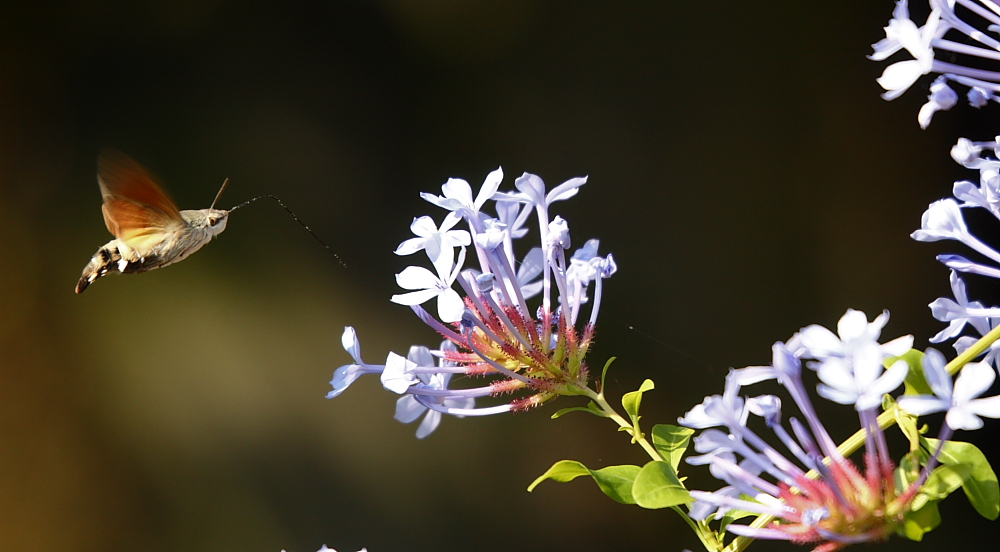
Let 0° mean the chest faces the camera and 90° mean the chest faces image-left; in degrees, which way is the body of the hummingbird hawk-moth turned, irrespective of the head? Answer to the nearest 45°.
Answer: approximately 270°

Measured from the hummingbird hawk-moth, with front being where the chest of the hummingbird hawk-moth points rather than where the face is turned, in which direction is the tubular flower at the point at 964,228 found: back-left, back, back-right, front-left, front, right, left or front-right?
front-right
